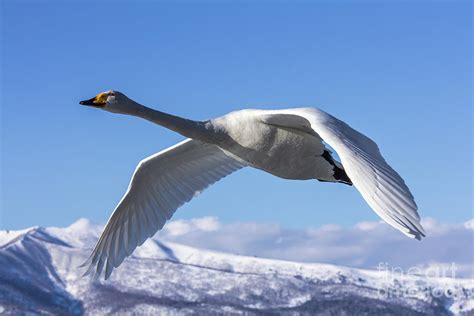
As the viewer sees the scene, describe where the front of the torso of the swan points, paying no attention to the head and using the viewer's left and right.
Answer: facing the viewer and to the left of the viewer
